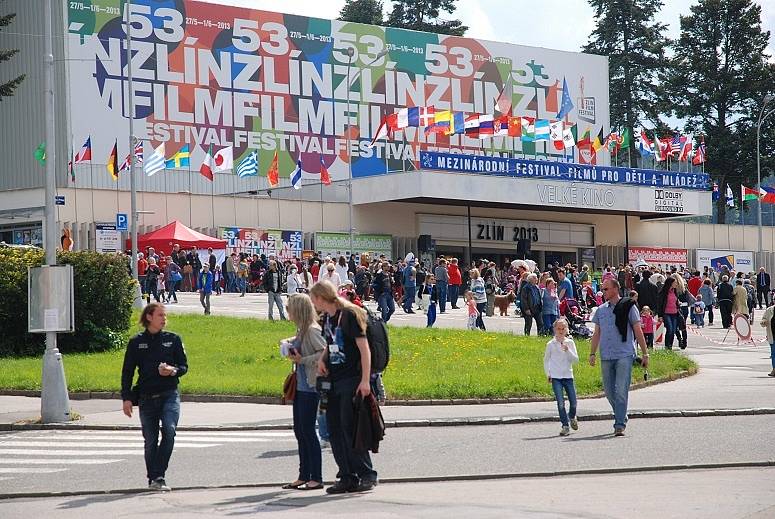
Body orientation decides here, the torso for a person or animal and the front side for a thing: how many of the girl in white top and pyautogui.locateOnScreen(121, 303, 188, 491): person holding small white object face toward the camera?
2

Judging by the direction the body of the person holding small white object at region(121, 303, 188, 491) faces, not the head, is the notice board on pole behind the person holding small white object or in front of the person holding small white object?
behind

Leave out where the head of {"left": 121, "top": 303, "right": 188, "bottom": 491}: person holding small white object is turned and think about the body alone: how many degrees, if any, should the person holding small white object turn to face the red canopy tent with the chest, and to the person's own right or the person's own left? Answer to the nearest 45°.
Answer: approximately 180°

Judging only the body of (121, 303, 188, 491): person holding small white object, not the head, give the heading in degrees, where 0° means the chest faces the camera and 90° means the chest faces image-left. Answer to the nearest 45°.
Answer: approximately 0°

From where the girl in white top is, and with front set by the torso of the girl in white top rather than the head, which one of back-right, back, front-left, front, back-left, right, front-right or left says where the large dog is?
back

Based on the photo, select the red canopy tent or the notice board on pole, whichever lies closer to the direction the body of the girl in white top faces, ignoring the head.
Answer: the notice board on pole

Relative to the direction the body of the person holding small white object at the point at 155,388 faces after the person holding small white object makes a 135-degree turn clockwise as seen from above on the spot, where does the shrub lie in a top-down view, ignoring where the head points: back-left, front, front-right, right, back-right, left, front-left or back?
front-right
